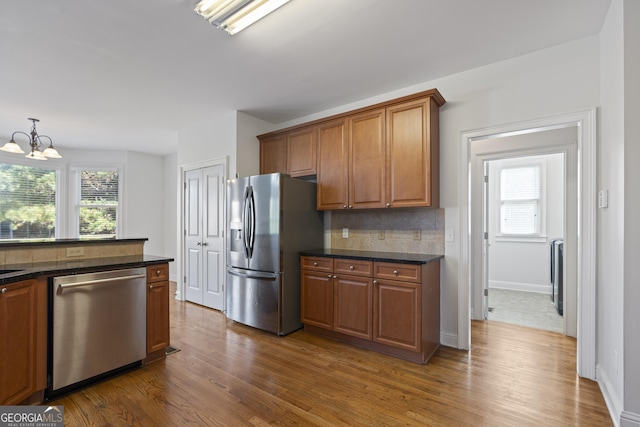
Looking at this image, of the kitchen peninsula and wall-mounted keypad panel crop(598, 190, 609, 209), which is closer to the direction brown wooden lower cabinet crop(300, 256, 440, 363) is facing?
the kitchen peninsula

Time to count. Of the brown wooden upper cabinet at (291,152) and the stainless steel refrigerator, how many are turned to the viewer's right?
0

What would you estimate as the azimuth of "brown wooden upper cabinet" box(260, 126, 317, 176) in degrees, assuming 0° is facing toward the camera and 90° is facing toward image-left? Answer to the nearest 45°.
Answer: approximately 45°

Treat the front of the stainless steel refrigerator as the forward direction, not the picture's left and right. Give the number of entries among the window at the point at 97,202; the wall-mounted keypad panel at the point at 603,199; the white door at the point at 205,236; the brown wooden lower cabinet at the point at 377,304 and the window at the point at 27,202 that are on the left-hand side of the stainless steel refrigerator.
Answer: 2

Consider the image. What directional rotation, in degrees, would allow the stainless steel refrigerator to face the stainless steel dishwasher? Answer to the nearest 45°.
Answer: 0° — it already faces it

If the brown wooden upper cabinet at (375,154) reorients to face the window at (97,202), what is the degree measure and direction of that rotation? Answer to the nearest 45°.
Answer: approximately 90° to its right

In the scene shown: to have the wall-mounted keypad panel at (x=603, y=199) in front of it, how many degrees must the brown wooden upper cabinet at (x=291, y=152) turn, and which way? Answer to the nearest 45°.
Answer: approximately 90° to its left

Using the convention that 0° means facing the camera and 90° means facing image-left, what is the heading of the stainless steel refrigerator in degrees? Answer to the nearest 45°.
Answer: approximately 45°

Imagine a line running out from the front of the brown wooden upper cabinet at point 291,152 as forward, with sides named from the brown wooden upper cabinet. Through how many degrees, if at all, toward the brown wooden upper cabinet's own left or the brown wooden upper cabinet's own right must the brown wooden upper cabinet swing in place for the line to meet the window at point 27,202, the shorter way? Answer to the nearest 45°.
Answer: approximately 90° to the brown wooden upper cabinet's own right

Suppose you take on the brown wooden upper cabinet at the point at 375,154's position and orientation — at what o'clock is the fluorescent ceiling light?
The fluorescent ceiling light is roughly at 12 o'clock from the brown wooden upper cabinet.

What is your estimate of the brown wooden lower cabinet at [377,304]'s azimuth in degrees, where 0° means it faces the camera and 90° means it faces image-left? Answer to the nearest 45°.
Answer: approximately 45°

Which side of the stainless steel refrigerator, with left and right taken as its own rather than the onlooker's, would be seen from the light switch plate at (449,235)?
left
